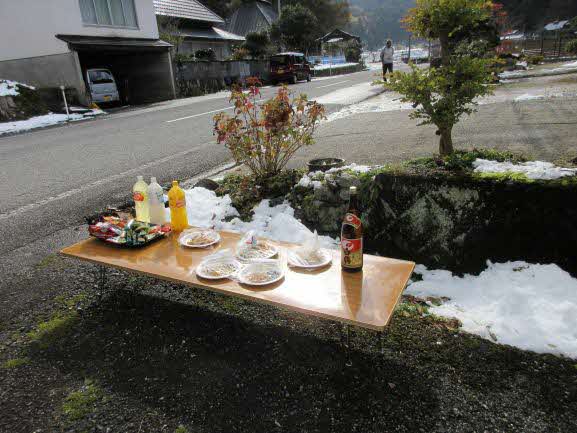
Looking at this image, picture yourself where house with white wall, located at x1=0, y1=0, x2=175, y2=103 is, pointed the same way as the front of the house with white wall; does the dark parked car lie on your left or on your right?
on your left

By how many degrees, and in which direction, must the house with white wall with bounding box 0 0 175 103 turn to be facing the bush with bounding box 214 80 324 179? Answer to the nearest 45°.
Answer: approximately 45° to its right

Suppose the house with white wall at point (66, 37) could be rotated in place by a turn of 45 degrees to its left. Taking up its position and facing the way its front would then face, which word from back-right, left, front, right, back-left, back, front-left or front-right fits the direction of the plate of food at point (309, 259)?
right

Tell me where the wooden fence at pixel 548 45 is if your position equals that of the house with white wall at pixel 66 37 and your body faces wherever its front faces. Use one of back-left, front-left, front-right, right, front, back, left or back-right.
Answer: front-left

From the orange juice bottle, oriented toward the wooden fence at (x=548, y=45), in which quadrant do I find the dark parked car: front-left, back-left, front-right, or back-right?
front-left

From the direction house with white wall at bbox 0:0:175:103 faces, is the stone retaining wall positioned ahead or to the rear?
ahead

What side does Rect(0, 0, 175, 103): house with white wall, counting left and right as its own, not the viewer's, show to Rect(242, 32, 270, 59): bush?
left

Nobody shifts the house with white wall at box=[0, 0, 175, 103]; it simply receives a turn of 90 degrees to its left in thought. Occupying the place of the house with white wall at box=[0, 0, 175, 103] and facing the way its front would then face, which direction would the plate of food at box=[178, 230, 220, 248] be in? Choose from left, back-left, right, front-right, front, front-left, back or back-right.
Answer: back-right

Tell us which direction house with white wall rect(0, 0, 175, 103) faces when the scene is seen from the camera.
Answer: facing the viewer and to the right of the viewer

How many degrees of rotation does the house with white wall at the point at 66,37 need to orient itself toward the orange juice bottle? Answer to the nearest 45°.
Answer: approximately 45° to its right

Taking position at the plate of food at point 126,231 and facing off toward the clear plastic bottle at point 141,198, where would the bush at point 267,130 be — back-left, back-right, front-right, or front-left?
front-right

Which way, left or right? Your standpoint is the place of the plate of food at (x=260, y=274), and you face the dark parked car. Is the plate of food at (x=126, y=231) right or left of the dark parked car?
left

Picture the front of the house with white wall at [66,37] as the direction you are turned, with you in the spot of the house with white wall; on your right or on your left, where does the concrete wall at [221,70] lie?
on your left
